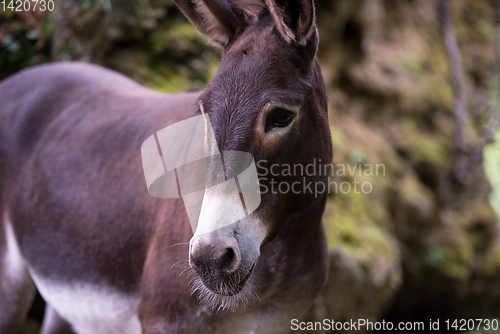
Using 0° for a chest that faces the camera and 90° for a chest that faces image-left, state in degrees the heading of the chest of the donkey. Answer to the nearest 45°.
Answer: approximately 315°
